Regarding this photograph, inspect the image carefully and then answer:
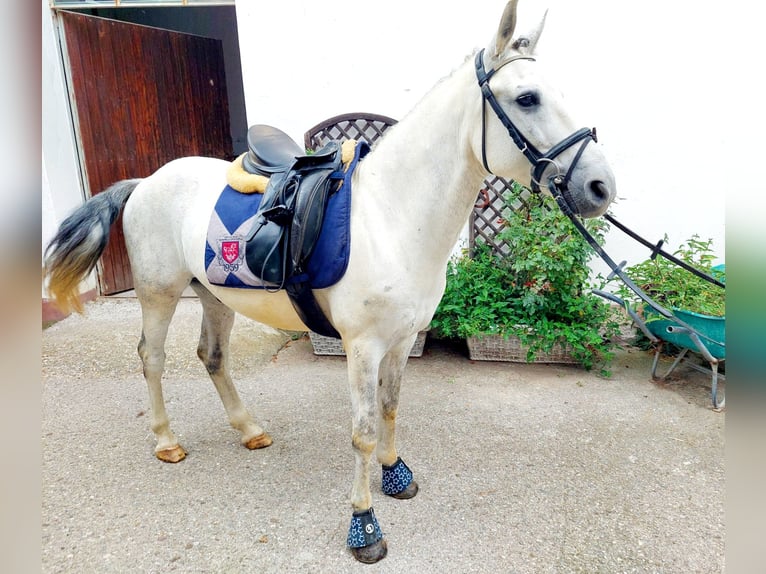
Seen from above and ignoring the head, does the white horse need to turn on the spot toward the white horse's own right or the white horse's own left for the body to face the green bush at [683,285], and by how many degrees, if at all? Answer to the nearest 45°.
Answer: approximately 90° to the white horse's own left

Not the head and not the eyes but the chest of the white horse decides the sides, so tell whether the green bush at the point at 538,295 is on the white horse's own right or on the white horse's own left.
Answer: on the white horse's own left

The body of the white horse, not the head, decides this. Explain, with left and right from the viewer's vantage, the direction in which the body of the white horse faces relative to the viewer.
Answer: facing the viewer and to the right of the viewer

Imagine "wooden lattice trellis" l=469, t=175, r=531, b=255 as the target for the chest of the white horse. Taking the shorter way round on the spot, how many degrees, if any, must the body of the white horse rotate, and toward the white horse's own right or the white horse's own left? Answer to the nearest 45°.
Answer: approximately 90° to the white horse's own left

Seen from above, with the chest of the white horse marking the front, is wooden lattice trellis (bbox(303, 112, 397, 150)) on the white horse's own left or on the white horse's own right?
on the white horse's own left

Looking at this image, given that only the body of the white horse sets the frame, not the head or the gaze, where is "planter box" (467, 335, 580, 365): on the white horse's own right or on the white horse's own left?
on the white horse's own left

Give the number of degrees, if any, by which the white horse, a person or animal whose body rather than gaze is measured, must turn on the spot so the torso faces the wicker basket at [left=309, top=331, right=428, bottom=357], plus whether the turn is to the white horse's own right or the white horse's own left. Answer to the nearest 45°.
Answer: approximately 135° to the white horse's own left
